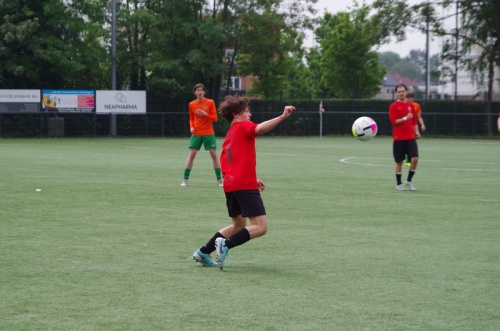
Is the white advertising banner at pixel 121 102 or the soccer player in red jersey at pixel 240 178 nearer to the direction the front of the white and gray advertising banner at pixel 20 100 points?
the soccer player in red jersey

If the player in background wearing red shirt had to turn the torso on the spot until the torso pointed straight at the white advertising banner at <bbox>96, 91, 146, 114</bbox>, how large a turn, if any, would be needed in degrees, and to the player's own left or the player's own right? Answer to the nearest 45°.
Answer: approximately 135° to the player's own right

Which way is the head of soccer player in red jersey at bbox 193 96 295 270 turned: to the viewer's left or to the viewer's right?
to the viewer's right

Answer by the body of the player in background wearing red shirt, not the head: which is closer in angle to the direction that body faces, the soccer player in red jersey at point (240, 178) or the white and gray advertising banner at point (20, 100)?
the soccer player in red jersey

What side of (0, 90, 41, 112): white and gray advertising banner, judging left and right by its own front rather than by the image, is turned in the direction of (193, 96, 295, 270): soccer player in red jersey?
front

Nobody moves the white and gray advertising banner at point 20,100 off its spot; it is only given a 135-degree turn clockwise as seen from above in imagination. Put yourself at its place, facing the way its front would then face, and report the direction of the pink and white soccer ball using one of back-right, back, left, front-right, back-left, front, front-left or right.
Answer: back-left

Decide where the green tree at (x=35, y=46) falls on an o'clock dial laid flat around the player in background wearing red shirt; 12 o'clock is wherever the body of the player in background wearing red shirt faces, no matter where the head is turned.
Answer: The green tree is roughly at 5 o'clock from the player in background wearing red shirt.

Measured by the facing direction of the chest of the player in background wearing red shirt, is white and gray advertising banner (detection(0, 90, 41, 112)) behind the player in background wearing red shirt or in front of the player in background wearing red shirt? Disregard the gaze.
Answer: behind

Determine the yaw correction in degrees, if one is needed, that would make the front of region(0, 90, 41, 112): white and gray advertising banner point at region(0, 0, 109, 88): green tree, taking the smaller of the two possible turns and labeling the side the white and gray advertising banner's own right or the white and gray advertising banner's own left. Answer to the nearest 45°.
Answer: approximately 180°
